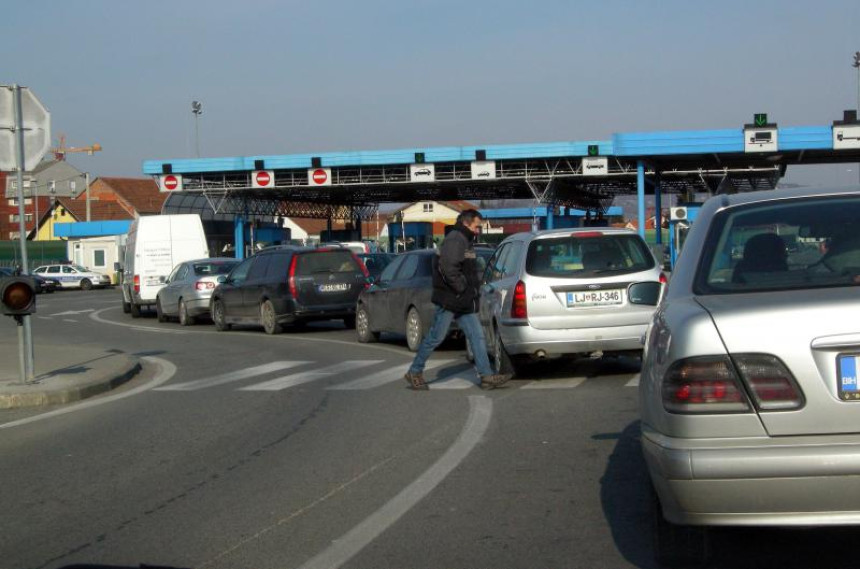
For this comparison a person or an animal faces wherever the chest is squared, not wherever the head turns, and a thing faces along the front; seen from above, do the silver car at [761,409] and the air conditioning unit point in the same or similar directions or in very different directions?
very different directions

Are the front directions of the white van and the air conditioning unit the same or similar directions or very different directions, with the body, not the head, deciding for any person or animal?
very different directions

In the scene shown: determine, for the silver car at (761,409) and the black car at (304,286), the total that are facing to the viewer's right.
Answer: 0

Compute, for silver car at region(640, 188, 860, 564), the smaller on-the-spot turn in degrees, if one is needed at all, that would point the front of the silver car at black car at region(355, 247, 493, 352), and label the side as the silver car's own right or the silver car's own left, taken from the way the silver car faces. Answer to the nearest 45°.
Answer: approximately 45° to the silver car's own left

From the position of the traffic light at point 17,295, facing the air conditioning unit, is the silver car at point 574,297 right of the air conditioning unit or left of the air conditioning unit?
right

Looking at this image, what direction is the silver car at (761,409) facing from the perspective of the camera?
away from the camera

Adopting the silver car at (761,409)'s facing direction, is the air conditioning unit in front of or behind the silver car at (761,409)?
in front

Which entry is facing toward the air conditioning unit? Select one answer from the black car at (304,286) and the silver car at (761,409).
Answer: the silver car

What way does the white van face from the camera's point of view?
away from the camera

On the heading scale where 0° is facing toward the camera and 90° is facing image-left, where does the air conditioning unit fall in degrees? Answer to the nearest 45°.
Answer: approximately 0°

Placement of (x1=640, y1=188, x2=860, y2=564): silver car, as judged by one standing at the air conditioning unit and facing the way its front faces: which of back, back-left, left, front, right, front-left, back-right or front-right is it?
front

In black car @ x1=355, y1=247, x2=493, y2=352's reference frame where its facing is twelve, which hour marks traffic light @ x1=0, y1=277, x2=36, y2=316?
The traffic light is roughly at 9 o'clock from the black car.

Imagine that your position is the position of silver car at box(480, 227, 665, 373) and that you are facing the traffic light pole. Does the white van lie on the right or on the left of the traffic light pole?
right

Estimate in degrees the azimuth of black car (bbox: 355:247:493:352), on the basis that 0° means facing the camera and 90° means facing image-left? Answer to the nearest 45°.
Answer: approximately 135°

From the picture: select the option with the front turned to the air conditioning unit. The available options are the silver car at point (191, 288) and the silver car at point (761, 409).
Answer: the silver car at point (761, 409)

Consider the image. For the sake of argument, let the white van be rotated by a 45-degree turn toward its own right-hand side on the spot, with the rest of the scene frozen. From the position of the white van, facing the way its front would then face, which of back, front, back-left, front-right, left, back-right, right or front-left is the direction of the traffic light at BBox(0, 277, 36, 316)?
back-right
